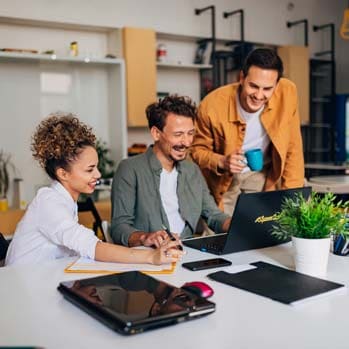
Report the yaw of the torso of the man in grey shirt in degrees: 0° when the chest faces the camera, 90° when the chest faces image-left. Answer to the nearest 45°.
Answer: approximately 315°

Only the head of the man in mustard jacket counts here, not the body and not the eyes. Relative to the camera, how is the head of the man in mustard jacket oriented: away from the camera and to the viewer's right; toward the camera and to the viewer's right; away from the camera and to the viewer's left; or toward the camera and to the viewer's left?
toward the camera and to the viewer's left

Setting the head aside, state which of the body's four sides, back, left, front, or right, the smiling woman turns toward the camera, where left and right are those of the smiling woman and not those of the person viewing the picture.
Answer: right

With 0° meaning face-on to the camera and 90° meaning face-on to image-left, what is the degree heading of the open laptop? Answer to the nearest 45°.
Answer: approximately 135°

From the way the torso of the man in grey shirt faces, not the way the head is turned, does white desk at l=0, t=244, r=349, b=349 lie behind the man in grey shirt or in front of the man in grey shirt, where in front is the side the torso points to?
in front

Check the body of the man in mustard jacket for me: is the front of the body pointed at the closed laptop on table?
yes

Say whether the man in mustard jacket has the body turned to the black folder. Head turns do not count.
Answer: yes

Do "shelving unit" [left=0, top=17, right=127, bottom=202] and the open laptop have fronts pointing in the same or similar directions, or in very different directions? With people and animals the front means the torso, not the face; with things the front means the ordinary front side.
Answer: very different directions

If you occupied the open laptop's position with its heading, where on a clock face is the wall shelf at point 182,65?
The wall shelf is roughly at 1 o'clock from the open laptop.

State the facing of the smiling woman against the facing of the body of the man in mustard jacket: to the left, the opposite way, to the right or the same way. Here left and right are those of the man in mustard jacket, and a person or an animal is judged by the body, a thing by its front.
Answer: to the left

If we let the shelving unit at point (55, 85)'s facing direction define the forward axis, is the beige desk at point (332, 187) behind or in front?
in front

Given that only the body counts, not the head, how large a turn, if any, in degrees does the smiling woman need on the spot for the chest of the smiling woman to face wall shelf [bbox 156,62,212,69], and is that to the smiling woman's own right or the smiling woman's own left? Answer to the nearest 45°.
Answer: approximately 90° to the smiling woman's own left

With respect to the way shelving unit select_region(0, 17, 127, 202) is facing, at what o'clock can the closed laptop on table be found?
The closed laptop on table is roughly at 12 o'clock from the shelving unit.

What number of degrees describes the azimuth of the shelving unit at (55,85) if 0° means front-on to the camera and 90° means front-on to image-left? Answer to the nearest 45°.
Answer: approximately 0°

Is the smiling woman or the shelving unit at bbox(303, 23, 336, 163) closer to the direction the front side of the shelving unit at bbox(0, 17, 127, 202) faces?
the smiling woman

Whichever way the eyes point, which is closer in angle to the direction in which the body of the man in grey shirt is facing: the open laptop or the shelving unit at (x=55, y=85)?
the open laptop
